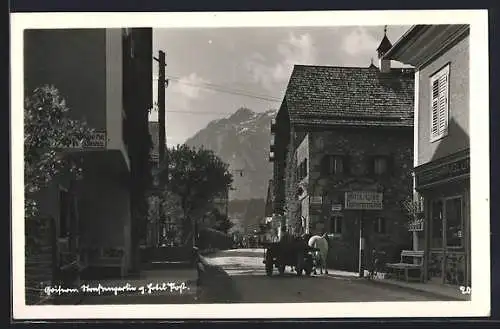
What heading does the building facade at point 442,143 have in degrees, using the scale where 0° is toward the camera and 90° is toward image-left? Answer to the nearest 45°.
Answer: approximately 45°

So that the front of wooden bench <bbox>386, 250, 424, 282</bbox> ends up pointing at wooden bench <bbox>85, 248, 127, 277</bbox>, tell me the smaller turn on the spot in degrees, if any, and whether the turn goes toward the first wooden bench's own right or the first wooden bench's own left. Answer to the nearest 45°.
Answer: approximately 45° to the first wooden bench's own right
